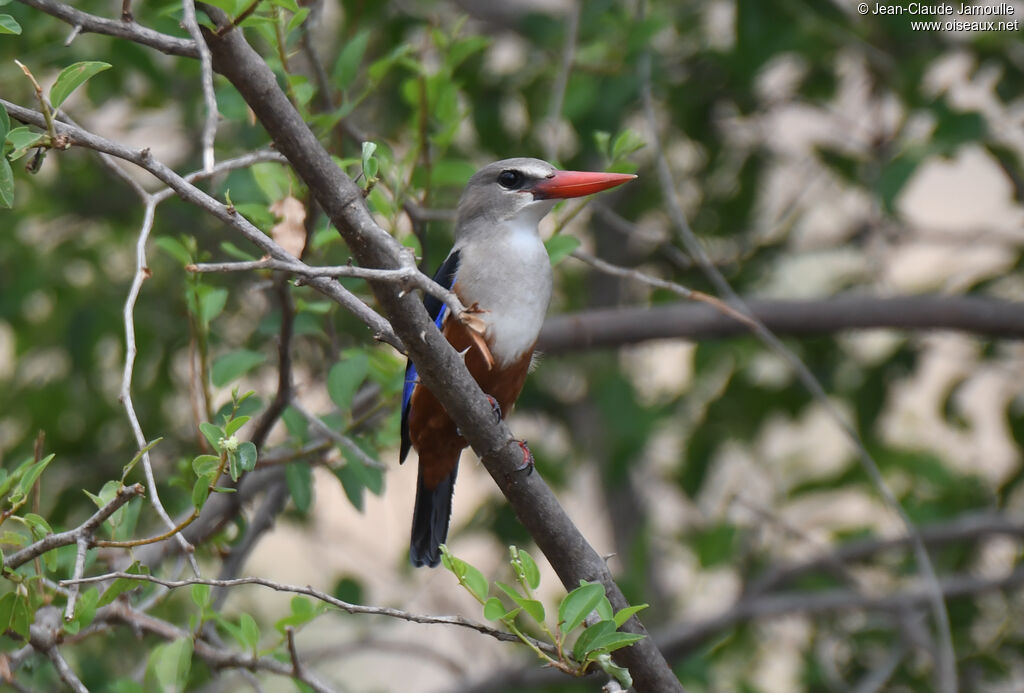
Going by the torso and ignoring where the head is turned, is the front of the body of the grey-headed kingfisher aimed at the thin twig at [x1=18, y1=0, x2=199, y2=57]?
no

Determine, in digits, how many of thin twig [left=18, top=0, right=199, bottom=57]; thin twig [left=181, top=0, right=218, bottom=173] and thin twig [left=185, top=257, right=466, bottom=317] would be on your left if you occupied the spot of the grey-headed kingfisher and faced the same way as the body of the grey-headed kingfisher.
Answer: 0

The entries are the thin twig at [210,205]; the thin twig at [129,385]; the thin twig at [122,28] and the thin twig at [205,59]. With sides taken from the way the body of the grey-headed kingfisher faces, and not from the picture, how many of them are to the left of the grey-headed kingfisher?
0

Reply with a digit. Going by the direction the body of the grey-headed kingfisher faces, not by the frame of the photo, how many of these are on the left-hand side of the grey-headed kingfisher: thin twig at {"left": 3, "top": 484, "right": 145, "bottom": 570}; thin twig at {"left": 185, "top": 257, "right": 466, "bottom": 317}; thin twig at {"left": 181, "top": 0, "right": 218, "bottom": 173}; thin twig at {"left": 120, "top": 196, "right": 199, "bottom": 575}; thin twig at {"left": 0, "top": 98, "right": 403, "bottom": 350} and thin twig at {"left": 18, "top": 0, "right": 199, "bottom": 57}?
0

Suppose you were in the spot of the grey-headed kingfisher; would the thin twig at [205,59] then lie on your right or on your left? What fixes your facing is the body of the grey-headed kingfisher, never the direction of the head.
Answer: on your right

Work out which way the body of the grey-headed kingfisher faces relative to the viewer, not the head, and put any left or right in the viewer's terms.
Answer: facing the viewer and to the right of the viewer

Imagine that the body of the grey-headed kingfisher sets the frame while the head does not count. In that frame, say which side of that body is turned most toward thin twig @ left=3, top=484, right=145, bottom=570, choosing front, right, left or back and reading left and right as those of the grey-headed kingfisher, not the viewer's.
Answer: right

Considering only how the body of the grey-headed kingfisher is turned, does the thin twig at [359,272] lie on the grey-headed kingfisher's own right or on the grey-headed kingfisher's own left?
on the grey-headed kingfisher's own right
